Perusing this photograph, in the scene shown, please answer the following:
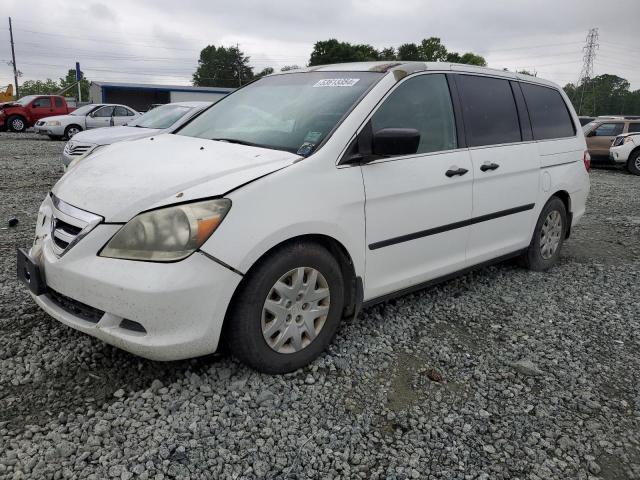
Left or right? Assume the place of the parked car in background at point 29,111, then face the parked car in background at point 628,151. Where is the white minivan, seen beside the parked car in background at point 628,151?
right

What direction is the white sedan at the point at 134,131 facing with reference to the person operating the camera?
facing the viewer and to the left of the viewer

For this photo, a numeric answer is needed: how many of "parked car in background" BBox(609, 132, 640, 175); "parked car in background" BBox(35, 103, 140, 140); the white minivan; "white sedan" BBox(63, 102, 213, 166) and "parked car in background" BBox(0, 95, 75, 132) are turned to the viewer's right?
0

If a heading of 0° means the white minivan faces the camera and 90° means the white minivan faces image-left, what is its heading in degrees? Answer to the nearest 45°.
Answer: approximately 45°

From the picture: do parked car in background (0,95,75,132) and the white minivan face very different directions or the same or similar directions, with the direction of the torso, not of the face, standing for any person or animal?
same or similar directions

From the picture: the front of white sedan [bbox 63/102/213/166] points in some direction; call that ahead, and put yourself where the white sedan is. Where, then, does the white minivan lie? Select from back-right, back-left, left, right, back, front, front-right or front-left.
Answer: front-left

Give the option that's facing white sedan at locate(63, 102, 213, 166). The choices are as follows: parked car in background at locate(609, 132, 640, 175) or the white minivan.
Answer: the parked car in background

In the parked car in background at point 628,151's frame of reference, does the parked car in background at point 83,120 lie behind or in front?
in front

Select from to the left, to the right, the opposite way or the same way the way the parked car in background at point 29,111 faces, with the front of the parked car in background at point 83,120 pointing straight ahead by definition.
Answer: the same way

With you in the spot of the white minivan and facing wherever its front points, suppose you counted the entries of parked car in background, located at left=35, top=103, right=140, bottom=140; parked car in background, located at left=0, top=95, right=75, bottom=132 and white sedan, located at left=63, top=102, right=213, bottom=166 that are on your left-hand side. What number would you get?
0

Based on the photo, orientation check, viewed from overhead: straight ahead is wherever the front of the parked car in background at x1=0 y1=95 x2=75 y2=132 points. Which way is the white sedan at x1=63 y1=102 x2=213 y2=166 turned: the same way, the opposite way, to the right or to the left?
the same way

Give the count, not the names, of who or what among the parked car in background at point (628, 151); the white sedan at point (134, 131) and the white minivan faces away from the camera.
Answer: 0

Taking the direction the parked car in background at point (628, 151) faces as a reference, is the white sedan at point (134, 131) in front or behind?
in front
